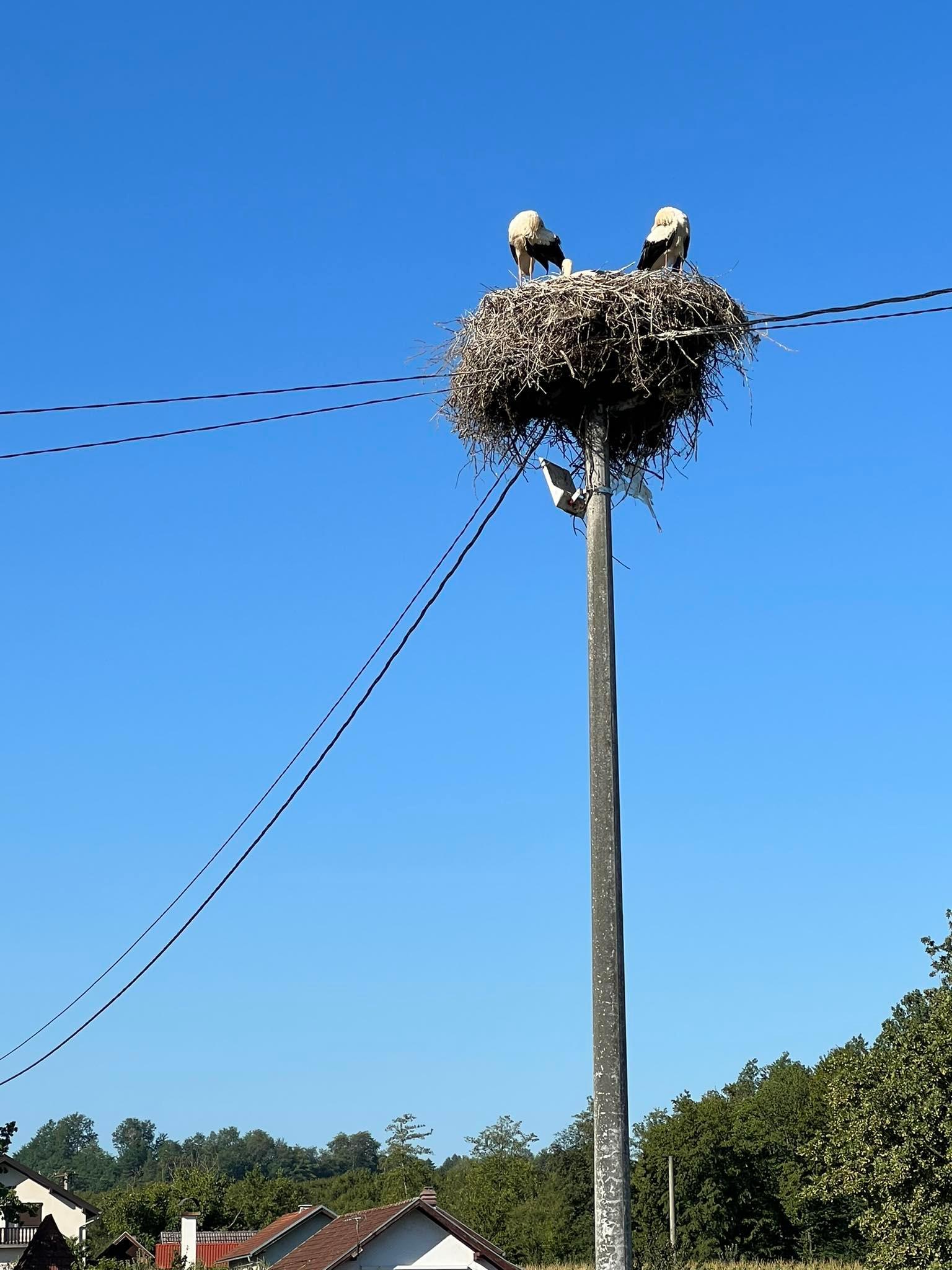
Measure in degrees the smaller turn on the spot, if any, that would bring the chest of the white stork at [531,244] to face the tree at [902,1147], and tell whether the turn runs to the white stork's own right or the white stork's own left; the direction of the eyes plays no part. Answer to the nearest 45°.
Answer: approximately 135° to the white stork's own right

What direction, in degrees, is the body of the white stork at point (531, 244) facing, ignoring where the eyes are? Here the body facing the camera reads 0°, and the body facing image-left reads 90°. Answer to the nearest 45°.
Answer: approximately 45°

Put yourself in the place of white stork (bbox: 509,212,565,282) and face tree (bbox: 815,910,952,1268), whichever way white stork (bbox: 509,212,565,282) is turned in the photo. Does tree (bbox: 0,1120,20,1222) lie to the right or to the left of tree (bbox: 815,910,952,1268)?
left
